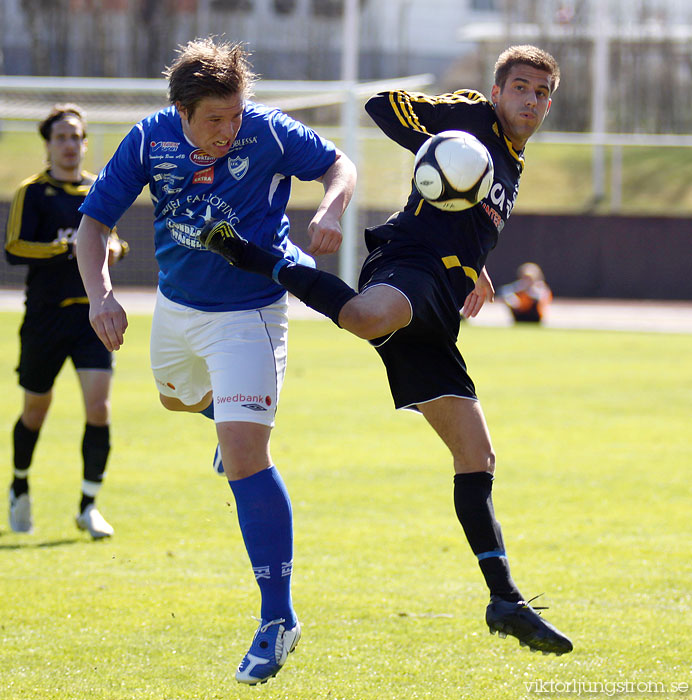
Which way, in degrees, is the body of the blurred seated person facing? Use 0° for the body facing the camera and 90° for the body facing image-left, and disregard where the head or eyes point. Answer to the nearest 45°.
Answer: approximately 0°

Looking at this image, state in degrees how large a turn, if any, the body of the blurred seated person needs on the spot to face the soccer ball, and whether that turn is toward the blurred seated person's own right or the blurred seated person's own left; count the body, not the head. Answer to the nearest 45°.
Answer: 0° — they already face it
